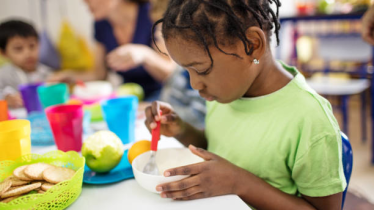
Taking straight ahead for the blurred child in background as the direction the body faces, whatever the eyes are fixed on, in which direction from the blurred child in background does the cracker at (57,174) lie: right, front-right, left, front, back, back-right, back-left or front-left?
front-right

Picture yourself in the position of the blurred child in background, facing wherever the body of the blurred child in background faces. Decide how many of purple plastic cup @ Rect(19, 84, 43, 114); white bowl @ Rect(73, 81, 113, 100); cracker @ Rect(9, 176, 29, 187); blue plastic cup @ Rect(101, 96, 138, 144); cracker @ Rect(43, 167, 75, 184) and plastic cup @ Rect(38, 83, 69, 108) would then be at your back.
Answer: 0

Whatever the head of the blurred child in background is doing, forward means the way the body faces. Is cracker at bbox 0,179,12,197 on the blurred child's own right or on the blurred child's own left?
on the blurred child's own right

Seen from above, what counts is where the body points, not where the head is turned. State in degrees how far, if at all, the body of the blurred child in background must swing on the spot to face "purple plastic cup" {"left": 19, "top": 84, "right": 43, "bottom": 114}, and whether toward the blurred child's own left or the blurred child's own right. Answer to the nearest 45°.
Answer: approximately 45° to the blurred child's own right

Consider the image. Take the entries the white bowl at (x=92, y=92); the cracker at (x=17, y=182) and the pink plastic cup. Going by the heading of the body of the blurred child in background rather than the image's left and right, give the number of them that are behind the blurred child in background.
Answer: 0

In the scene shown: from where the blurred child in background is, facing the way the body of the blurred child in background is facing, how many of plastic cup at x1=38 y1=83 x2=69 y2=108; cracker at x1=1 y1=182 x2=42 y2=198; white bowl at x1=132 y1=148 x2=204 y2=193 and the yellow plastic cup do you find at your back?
0

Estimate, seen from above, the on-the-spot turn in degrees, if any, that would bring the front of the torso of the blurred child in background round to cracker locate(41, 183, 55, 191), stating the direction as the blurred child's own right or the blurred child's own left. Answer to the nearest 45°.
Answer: approximately 45° to the blurred child's own right

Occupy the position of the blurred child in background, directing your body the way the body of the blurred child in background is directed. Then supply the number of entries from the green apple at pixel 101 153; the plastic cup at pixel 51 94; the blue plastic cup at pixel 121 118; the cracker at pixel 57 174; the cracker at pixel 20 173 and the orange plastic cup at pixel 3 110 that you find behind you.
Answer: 0

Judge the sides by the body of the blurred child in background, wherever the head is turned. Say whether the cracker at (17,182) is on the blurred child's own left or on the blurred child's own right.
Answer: on the blurred child's own right

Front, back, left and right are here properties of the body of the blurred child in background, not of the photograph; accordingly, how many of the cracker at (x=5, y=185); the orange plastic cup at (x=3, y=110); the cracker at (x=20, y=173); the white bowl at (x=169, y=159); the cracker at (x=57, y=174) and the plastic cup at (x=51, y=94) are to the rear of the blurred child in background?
0

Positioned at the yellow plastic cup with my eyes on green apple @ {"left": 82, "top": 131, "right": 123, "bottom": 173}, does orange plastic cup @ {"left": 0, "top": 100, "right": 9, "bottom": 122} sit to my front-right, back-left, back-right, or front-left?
back-left

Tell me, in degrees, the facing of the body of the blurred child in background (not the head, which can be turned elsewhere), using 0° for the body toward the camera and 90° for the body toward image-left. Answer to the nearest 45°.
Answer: approximately 315°

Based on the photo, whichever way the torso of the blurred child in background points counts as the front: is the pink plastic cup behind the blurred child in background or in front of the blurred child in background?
in front
